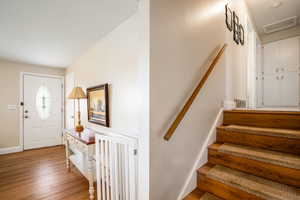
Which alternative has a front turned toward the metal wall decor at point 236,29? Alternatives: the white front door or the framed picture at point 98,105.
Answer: the white front door

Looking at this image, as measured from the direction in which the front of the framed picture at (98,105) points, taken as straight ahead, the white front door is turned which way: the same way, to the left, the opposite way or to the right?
to the left

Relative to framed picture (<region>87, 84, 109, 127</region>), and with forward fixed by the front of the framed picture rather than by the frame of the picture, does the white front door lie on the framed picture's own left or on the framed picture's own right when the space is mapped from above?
on the framed picture's own right

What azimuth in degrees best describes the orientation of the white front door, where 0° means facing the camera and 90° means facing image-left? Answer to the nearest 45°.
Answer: approximately 315°

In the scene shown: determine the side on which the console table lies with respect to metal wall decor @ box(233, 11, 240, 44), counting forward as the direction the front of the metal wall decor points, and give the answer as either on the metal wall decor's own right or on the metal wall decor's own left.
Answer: on the metal wall decor's own right

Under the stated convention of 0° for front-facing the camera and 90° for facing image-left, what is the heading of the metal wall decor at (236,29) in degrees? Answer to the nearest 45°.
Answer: approximately 315°

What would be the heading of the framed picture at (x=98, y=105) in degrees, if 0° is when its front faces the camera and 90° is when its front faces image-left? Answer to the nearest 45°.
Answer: approximately 45°
